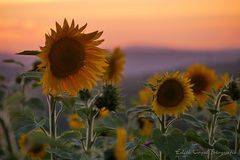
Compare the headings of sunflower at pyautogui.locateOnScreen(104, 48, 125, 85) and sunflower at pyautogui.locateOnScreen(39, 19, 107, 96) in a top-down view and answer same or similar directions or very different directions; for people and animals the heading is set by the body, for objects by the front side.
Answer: same or similar directions

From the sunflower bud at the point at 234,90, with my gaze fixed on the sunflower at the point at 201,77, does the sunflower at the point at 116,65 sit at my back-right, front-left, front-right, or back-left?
front-left

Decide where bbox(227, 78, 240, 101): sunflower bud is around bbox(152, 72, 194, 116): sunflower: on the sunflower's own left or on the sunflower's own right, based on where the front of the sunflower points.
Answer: on the sunflower's own left

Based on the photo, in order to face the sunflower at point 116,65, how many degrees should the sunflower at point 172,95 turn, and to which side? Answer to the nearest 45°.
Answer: approximately 135° to its right

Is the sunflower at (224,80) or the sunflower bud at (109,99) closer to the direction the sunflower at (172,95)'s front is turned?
the sunflower bud

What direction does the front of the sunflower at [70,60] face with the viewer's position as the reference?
facing the viewer and to the left of the viewer

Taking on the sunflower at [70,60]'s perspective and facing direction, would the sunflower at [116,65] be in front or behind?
behind

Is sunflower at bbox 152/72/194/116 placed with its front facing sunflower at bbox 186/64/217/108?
no

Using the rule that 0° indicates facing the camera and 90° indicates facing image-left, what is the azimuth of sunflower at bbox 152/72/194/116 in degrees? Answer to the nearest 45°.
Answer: approximately 0°

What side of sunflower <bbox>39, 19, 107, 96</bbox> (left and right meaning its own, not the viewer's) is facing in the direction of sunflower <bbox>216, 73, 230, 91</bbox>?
back

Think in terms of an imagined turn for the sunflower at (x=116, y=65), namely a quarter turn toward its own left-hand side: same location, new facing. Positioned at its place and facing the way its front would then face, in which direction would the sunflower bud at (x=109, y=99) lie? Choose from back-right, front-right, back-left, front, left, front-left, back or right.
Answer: front-right
